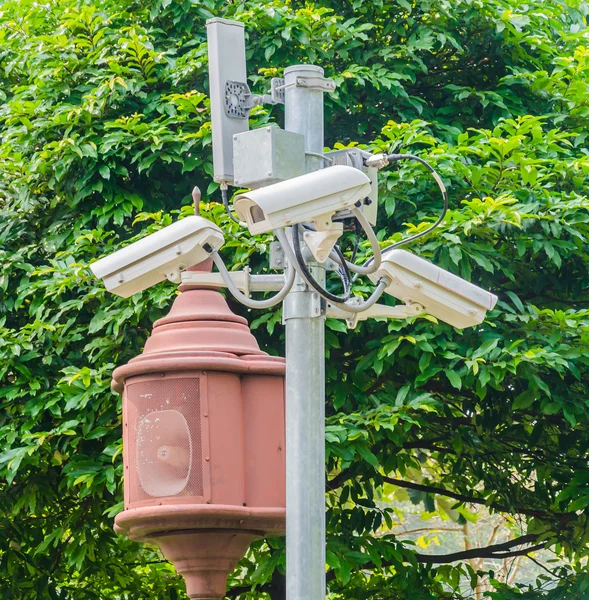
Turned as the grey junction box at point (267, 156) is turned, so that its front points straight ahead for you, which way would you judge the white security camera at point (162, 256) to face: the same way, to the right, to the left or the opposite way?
to the right

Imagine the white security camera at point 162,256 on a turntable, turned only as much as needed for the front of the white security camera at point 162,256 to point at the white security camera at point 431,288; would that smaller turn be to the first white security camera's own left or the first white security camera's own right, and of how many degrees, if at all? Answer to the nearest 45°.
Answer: approximately 135° to the first white security camera's own right

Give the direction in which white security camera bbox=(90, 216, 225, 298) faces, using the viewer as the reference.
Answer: facing away from the viewer and to the left of the viewer

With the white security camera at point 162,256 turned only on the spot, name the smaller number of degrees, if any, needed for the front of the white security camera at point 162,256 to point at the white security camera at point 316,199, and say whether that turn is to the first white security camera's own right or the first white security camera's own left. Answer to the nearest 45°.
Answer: approximately 180°

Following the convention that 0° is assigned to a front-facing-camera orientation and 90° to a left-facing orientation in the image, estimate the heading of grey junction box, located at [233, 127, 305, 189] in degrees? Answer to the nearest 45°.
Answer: approximately 45°

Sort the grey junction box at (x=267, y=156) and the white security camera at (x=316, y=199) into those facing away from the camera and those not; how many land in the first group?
0
